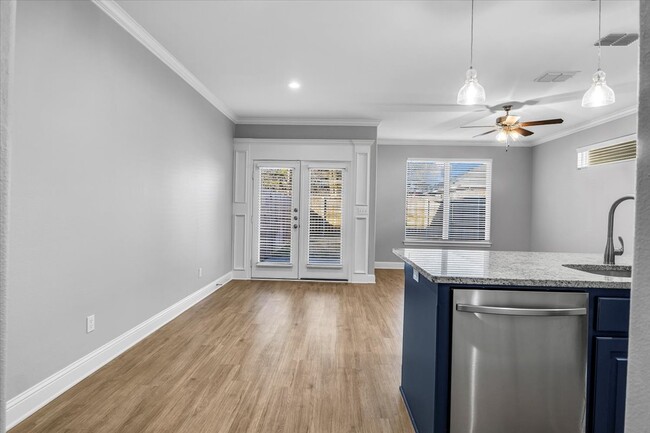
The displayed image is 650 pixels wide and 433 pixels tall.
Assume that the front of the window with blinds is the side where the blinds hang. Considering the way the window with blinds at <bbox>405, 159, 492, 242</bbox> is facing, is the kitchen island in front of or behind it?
in front

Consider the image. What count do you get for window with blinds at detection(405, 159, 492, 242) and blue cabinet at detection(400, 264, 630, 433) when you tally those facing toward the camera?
2

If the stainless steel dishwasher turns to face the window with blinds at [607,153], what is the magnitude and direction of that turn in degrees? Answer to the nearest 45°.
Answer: approximately 180°

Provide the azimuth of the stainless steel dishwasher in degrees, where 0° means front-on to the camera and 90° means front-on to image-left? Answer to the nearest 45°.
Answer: approximately 0°

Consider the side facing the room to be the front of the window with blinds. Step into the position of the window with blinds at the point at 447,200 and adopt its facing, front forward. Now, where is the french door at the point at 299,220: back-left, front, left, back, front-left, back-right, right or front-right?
front-right

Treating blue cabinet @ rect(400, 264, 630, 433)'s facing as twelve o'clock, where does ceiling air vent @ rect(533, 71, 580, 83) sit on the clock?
The ceiling air vent is roughly at 6 o'clock from the blue cabinet.

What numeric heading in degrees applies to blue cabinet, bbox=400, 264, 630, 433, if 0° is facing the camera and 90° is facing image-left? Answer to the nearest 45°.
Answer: approximately 0°

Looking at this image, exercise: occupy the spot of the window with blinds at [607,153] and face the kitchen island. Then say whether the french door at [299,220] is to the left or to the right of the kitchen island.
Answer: right

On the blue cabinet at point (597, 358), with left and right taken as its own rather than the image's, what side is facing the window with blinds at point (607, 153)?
back
